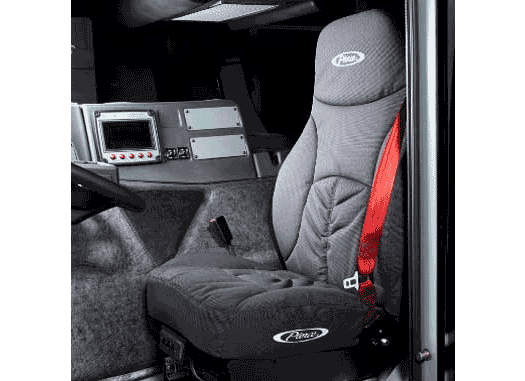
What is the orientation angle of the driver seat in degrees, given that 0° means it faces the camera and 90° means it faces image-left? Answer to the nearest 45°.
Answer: approximately 45°
